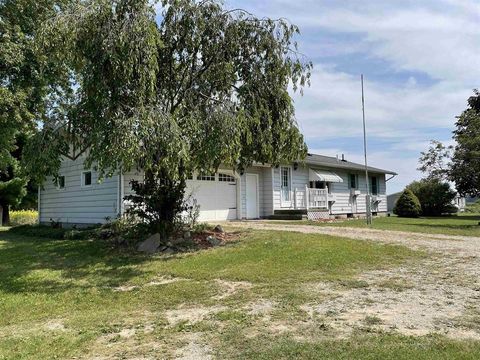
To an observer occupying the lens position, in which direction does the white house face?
facing the viewer and to the right of the viewer

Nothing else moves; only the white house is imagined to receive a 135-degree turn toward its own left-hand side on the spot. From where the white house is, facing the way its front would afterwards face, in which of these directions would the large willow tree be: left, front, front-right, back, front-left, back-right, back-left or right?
back

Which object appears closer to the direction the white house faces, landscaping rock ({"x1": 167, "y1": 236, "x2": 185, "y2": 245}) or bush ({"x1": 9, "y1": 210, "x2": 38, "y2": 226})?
the landscaping rock

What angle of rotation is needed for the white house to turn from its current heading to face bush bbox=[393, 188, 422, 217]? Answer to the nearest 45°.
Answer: approximately 90° to its left

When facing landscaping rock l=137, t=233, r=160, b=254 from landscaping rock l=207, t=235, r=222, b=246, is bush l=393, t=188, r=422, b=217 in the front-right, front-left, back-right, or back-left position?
back-right

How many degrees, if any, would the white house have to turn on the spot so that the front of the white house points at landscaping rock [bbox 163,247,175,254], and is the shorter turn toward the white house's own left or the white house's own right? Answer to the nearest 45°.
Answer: approximately 45° to the white house's own right

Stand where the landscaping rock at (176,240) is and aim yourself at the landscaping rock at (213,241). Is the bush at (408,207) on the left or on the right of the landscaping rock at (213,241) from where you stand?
left

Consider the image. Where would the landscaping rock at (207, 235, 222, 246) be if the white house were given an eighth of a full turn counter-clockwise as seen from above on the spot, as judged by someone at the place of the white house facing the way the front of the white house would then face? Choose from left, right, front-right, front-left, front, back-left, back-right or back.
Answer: right

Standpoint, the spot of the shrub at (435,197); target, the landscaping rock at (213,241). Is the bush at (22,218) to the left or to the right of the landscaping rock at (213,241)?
right

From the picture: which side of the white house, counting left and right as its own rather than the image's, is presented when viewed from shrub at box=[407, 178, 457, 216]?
left

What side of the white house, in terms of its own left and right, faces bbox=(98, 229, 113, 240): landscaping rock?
right
